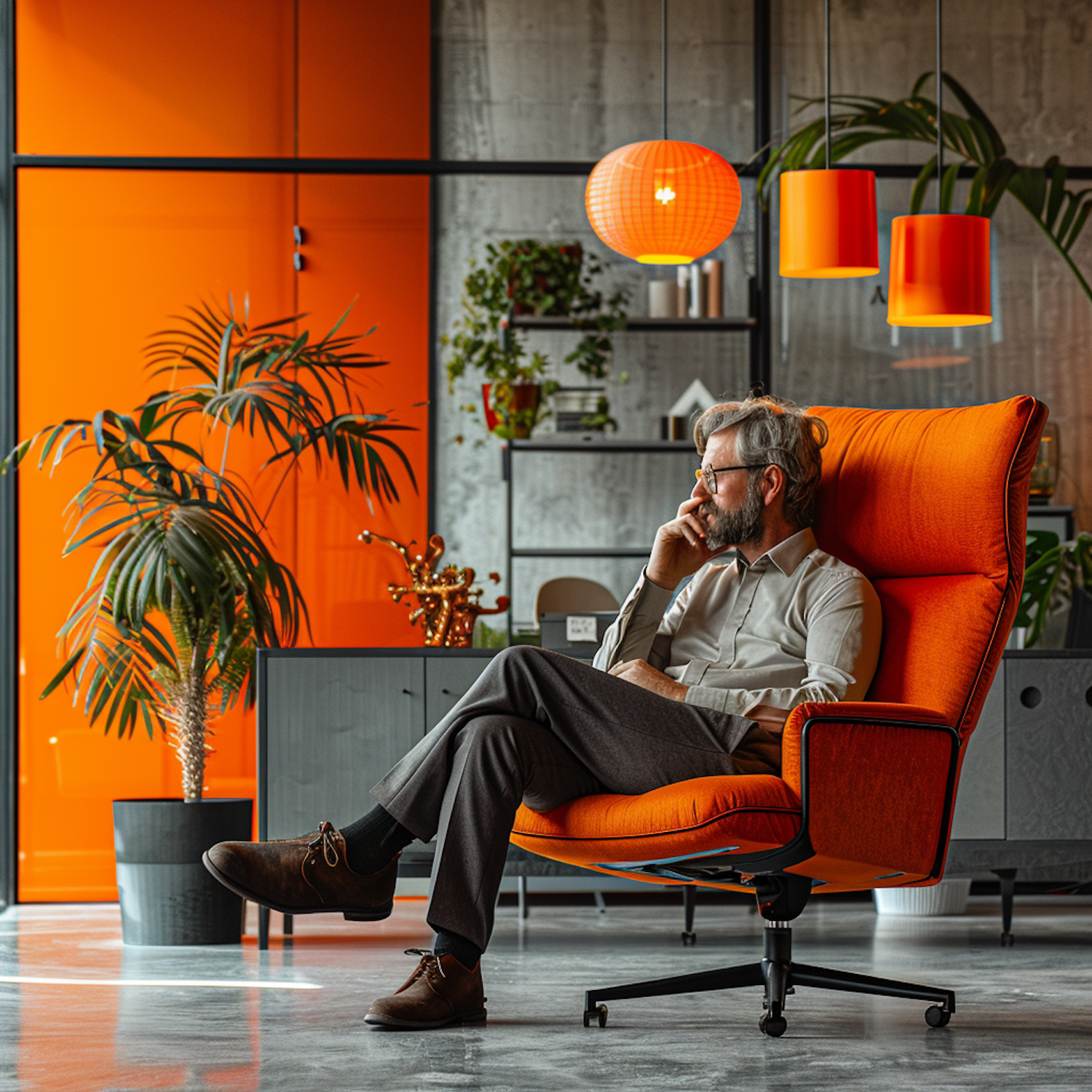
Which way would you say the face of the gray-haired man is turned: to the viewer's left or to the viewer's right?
to the viewer's left

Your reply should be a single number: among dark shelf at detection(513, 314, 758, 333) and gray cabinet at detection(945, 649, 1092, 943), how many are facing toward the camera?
2

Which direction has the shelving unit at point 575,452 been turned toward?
toward the camera

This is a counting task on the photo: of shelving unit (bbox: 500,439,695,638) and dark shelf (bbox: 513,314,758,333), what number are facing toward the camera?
2

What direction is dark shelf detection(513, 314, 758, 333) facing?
toward the camera

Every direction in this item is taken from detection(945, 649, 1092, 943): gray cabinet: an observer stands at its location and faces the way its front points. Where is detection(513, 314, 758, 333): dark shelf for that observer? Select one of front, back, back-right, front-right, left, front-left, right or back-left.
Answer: back-right

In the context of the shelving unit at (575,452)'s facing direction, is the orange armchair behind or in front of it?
in front

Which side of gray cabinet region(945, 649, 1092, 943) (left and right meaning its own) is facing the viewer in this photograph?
front

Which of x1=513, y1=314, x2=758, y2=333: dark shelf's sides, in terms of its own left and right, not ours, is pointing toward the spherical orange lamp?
front
